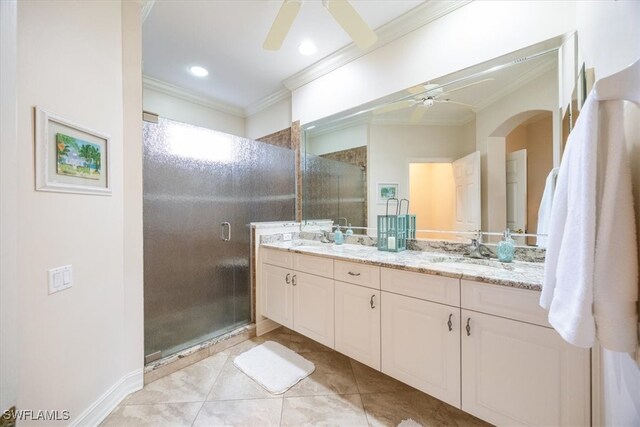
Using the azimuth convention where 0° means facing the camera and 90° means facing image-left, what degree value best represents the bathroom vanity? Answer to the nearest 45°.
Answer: approximately 45°

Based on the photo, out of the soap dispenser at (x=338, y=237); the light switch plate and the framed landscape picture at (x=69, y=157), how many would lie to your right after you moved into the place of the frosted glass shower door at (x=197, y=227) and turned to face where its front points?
2

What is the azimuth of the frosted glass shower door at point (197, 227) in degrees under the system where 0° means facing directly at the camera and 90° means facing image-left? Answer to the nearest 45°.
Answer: approximately 315°

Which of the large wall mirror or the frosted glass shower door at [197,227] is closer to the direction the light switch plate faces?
the large wall mirror

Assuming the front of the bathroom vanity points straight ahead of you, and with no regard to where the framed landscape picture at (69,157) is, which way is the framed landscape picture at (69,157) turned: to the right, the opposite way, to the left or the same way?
the opposite way

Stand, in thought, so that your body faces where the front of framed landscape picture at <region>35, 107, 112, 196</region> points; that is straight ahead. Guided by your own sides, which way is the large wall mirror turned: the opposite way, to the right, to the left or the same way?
the opposite way
